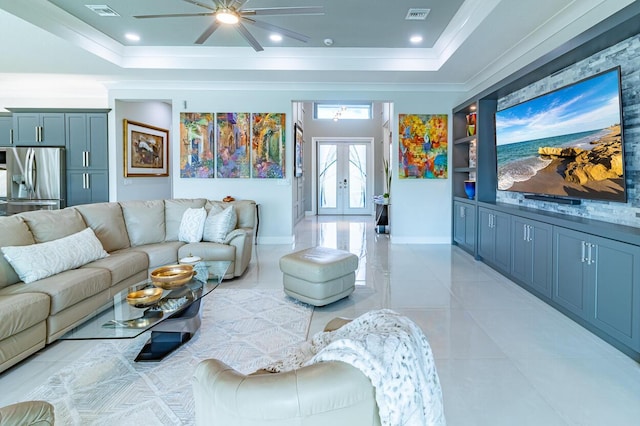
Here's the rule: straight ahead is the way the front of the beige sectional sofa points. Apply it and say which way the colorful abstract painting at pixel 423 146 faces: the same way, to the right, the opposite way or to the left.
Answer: to the right

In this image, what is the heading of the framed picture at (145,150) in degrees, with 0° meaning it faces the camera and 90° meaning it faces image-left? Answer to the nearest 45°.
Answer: approximately 315°

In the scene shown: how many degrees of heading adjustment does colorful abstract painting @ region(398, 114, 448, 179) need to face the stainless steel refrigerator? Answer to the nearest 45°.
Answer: approximately 90° to its right

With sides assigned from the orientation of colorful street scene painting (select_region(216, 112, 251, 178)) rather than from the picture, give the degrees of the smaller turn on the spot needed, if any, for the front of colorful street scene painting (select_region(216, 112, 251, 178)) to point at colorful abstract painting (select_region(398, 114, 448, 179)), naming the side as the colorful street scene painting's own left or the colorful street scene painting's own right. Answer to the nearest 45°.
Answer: approximately 90° to the colorful street scene painting's own left

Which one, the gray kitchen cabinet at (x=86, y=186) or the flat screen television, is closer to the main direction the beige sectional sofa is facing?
the flat screen television

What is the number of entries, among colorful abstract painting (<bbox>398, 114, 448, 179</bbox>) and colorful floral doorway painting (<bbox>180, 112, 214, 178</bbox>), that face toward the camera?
2

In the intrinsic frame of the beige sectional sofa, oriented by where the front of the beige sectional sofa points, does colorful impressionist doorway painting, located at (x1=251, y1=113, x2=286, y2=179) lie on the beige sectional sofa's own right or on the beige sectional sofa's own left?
on the beige sectional sofa's own left

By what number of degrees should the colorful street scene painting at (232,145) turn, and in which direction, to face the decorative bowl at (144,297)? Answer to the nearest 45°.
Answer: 0° — it already faces it

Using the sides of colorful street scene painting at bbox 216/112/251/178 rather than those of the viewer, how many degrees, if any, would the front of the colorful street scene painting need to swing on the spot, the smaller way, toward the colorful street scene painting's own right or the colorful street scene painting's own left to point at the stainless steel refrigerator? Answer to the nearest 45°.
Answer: approximately 90° to the colorful street scene painting's own right

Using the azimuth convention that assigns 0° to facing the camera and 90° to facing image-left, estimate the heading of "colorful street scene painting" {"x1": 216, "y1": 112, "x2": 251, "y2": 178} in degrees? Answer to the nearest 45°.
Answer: approximately 0°

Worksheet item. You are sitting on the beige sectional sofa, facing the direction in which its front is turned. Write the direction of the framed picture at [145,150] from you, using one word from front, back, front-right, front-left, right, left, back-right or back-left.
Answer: back-left
